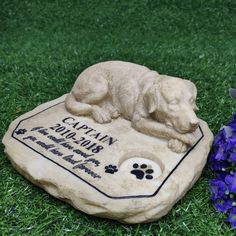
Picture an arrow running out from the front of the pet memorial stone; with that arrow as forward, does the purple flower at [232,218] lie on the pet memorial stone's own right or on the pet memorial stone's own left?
on the pet memorial stone's own left

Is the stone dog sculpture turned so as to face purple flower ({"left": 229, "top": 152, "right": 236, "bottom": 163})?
yes

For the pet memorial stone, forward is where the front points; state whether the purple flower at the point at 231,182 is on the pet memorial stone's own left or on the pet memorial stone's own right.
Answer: on the pet memorial stone's own left

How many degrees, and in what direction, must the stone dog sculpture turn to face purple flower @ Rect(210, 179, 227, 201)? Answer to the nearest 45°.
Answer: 0° — it already faces it

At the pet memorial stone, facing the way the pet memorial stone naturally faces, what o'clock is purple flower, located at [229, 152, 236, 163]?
The purple flower is roughly at 8 o'clock from the pet memorial stone.

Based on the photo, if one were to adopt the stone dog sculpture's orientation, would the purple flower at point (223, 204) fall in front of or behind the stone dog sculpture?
in front

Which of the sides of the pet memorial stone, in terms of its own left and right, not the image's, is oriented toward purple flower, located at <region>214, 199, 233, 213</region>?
left

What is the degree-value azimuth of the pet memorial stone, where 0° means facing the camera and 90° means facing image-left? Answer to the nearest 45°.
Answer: approximately 45°

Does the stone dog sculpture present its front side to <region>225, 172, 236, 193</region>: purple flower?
yes
